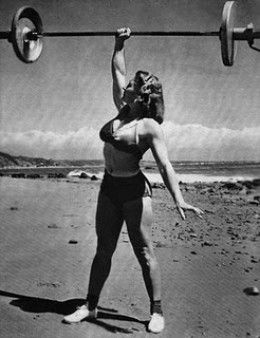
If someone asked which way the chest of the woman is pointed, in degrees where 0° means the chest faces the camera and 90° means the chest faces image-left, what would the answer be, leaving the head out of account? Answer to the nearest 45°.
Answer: approximately 45°
